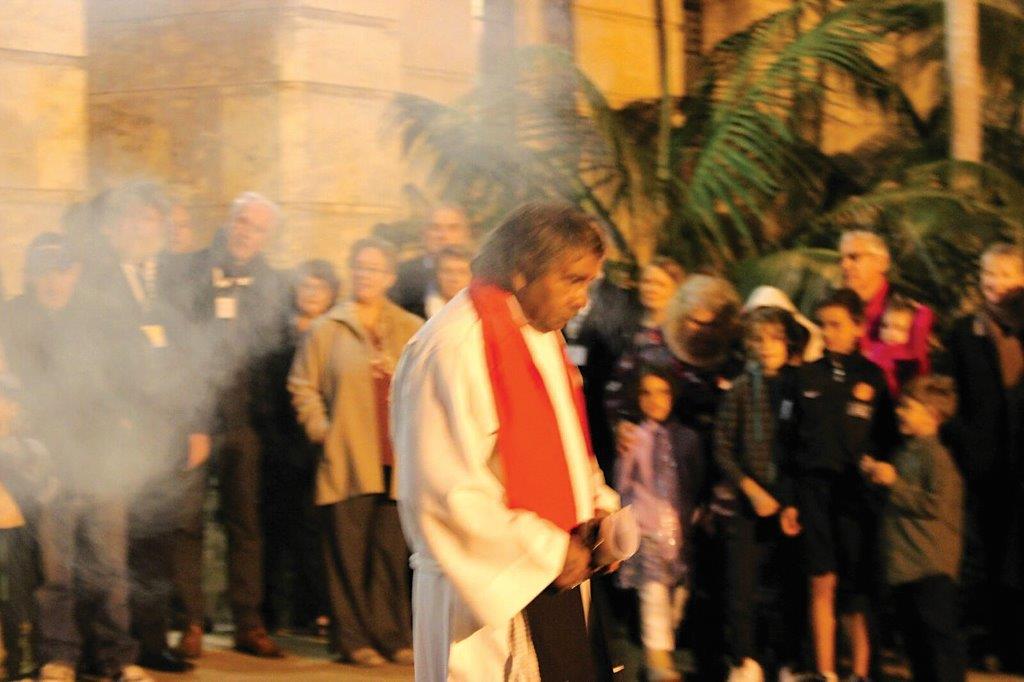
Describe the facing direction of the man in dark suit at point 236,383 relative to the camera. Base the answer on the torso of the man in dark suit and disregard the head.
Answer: toward the camera

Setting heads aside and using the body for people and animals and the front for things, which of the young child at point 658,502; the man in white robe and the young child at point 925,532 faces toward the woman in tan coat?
the young child at point 925,532

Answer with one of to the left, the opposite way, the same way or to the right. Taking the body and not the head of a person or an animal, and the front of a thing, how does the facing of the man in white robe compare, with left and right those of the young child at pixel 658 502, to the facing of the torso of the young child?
to the left

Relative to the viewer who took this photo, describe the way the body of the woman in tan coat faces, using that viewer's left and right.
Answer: facing the viewer and to the right of the viewer

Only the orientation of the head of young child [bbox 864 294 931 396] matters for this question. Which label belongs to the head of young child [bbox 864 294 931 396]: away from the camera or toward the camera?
toward the camera

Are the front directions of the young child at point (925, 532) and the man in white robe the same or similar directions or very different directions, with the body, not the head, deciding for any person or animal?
very different directions

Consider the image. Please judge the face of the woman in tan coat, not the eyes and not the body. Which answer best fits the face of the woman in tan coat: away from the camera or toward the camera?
toward the camera

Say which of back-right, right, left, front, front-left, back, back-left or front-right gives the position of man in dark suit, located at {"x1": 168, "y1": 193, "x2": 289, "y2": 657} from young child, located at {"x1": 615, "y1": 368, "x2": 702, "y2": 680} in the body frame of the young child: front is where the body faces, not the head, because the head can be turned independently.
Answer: right

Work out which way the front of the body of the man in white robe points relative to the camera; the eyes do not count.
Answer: to the viewer's right

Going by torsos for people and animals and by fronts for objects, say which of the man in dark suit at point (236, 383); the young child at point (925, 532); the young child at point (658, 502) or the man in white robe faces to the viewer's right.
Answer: the man in white robe

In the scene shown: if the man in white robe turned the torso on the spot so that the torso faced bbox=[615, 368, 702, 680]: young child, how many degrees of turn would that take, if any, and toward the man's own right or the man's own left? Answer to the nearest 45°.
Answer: approximately 90° to the man's own left

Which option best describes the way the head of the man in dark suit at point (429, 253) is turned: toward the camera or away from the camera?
toward the camera

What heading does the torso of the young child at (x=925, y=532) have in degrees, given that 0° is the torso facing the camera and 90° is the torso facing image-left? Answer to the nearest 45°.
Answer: approximately 90°

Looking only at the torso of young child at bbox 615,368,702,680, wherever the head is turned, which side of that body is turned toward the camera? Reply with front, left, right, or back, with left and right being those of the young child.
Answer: front

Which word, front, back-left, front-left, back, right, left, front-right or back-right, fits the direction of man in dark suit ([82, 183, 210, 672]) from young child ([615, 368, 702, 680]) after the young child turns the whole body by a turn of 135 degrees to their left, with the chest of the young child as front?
back-left

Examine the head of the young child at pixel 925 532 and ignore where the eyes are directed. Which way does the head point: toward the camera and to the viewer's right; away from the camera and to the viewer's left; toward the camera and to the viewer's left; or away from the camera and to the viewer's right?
toward the camera and to the viewer's left

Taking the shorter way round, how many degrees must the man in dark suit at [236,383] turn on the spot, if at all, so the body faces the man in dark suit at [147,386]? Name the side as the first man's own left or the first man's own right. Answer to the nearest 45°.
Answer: approximately 45° to the first man's own right
